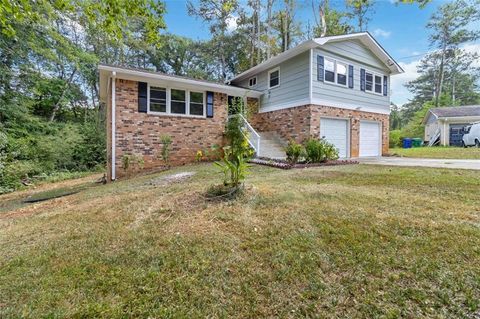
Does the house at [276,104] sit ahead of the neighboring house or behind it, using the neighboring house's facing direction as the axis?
ahead

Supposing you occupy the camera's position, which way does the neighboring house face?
facing the viewer

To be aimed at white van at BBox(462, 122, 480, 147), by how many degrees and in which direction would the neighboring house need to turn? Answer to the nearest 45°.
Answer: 0° — it already faces it

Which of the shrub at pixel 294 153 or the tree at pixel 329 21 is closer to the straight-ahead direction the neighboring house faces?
the shrub

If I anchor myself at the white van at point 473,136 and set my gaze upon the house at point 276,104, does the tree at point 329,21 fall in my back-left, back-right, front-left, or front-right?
front-right

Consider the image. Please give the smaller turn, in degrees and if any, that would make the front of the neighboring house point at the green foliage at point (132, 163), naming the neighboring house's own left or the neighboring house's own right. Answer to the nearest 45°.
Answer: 0° — it already faces it

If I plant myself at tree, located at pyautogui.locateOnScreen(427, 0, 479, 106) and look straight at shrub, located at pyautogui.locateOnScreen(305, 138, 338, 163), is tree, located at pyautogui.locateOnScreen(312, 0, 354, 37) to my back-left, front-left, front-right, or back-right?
front-right

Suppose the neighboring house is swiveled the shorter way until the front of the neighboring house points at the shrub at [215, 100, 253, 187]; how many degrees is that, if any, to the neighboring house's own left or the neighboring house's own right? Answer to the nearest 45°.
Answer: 0° — it already faces it
